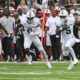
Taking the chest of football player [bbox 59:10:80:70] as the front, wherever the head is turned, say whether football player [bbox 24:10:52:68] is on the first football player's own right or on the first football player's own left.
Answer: on the first football player's own right

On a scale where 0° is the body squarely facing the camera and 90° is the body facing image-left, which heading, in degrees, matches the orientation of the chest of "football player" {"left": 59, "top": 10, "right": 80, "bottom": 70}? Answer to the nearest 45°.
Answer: approximately 45°
